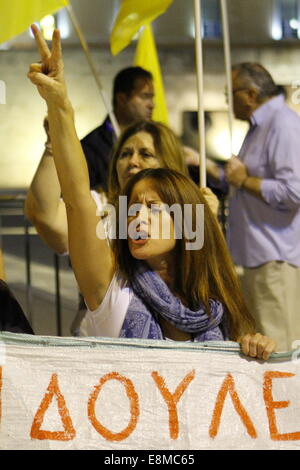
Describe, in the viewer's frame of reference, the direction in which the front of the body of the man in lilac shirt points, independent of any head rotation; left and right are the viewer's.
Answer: facing to the left of the viewer

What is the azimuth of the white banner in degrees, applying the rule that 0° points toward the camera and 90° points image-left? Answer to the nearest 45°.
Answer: approximately 0°

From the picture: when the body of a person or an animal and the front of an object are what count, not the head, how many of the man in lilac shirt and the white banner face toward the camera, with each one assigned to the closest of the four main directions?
1
